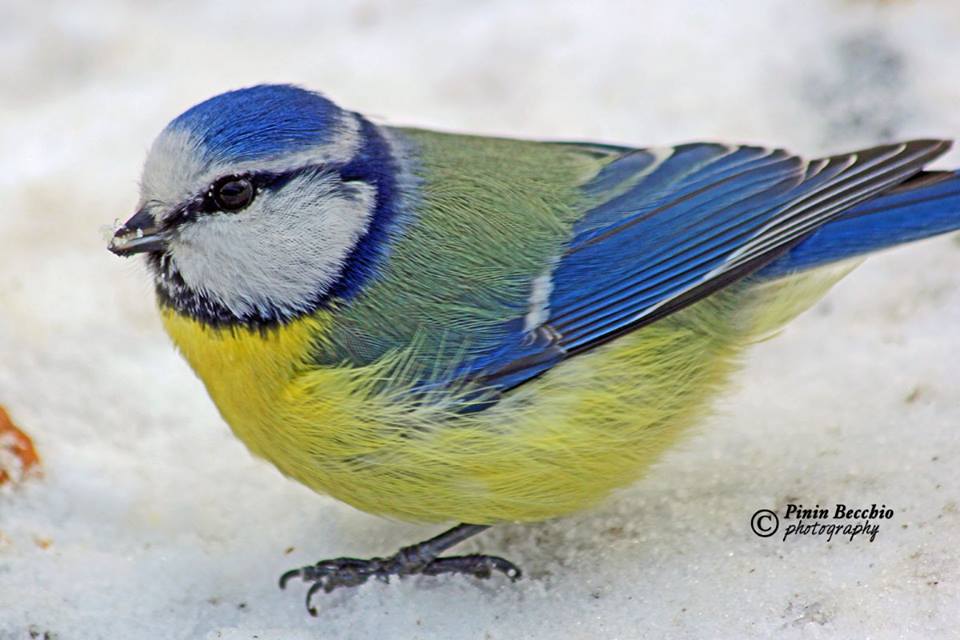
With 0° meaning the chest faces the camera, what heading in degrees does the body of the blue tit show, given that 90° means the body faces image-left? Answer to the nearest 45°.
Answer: approximately 90°
